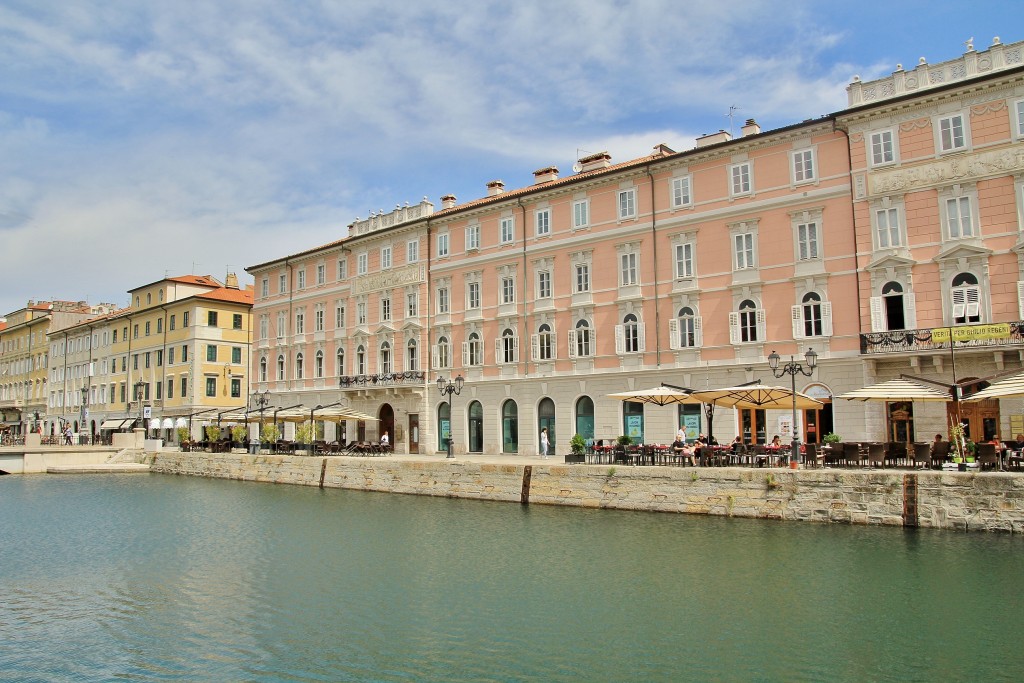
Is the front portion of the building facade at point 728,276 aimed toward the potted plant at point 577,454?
yes

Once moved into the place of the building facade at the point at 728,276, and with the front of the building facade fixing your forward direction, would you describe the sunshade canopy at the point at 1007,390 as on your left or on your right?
on your left

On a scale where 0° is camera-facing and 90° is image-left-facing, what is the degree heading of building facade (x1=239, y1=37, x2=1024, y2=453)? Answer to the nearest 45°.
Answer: approximately 45°

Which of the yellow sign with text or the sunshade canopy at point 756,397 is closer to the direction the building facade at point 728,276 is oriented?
the sunshade canopy
